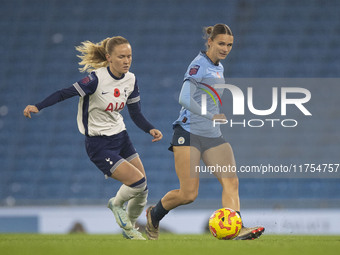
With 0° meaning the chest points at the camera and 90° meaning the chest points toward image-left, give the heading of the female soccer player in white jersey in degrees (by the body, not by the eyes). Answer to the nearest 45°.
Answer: approximately 315°

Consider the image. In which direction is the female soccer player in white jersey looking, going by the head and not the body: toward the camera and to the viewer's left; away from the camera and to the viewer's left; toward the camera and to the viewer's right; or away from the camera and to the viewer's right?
toward the camera and to the viewer's right

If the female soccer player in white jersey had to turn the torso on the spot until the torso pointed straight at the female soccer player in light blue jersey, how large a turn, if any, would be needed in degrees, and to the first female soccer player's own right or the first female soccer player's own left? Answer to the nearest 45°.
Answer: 0° — they already face them
